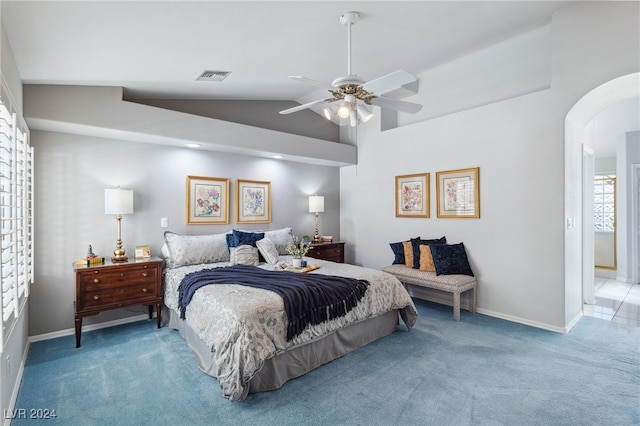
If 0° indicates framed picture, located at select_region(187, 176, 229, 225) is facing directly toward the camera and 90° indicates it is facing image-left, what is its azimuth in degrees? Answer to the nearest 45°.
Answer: approximately 315°

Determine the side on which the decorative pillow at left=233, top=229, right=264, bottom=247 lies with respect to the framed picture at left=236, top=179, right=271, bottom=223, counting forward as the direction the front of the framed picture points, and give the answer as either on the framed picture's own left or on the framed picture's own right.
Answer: on the framed picture's own right

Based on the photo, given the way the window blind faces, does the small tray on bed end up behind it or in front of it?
in front

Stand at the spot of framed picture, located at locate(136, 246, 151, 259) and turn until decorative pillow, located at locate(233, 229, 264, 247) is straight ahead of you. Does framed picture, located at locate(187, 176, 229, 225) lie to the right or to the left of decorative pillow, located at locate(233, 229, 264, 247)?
left

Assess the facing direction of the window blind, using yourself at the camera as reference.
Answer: facing to the right of the viewer

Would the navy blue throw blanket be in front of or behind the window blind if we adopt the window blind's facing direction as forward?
in front

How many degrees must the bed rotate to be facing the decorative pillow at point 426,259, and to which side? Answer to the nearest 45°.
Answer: approximately 90° to its left

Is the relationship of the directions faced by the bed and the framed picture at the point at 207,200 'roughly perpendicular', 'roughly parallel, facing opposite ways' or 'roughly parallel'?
roughly parallel

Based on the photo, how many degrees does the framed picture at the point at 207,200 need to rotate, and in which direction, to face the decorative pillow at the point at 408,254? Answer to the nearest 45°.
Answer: approximately 45° to its left

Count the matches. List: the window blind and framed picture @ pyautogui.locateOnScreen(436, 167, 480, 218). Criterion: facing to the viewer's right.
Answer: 1

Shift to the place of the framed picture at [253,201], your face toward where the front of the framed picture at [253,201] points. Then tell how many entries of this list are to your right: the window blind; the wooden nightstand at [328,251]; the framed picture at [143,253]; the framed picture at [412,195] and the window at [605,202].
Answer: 2

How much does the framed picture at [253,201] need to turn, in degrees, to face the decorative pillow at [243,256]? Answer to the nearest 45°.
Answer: approximately 45° to its right

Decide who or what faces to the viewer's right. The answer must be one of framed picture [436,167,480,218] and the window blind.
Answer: the window blind

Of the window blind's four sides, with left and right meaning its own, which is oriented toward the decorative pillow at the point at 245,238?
front

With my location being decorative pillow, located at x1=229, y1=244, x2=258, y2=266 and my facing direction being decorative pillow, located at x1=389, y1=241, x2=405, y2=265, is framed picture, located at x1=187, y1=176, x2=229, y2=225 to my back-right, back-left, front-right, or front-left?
back-left

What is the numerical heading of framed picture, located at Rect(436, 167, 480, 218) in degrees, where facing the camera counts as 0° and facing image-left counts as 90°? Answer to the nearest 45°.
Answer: approximately 45°

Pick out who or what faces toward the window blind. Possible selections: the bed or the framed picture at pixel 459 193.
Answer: the framed picture

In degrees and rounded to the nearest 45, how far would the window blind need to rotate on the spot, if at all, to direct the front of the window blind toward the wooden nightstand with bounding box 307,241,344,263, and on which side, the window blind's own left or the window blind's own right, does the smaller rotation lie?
0° — it already faces it

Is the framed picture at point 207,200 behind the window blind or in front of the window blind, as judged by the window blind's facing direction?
in front
